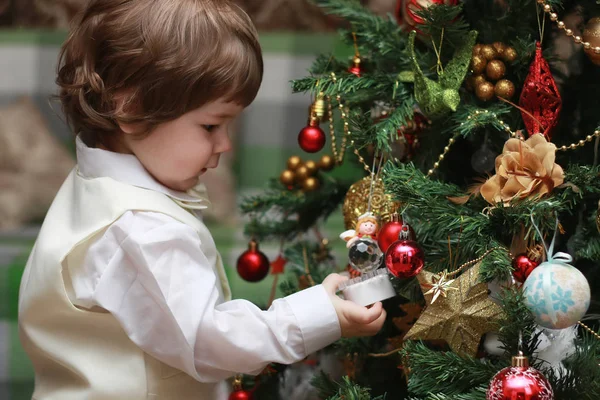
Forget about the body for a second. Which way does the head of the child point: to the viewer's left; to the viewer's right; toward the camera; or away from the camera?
to the viewer's right

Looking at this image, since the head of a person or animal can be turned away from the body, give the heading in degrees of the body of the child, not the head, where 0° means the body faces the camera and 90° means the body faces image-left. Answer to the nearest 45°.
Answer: approximately 270°
